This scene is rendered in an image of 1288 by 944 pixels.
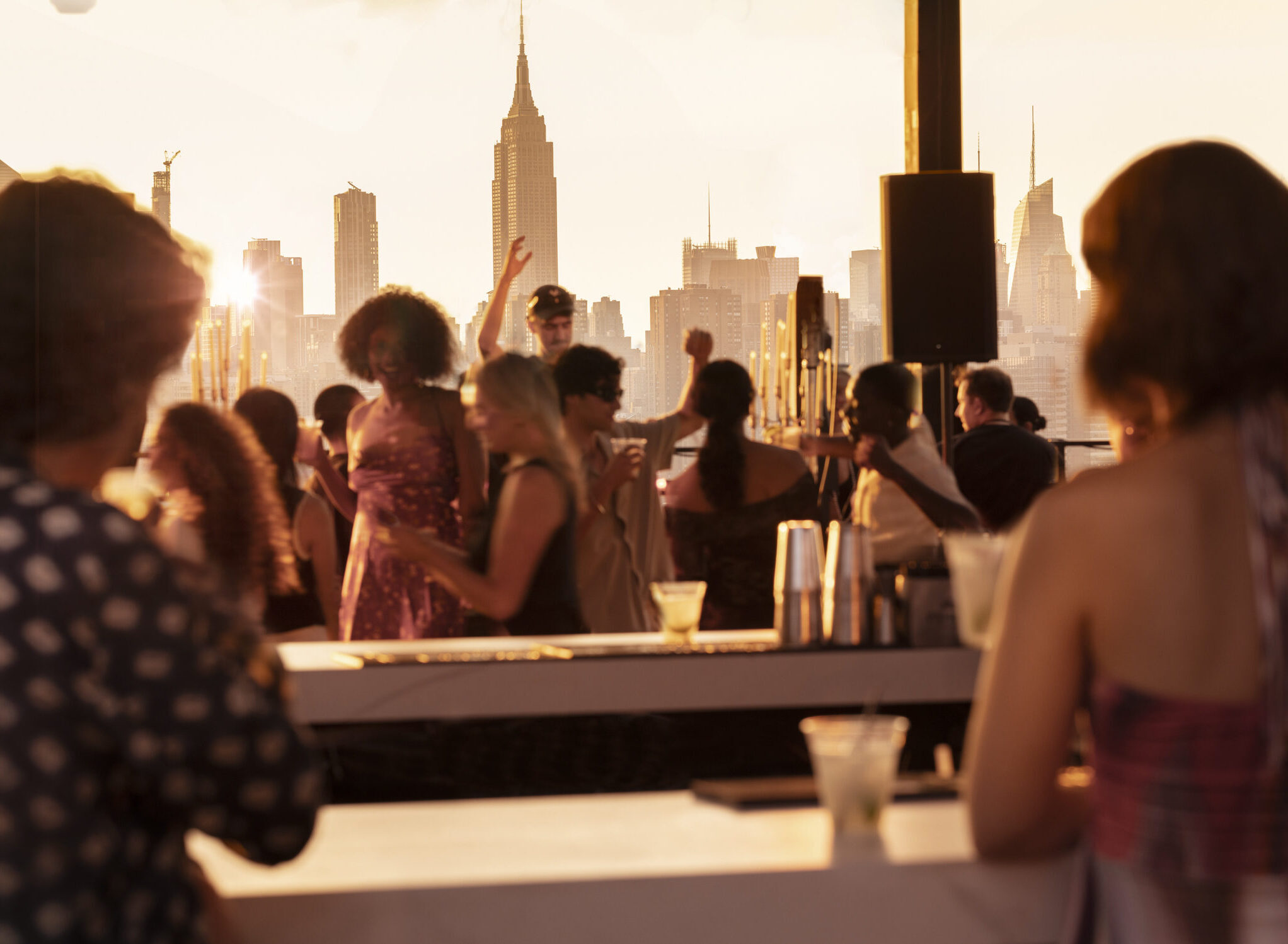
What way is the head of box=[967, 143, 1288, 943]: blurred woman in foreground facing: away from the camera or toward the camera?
away from the camera

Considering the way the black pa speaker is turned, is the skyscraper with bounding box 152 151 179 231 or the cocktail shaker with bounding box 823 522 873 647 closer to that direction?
the cocktail shaker

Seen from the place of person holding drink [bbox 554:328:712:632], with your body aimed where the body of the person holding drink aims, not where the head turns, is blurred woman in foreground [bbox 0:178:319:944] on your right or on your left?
on your right

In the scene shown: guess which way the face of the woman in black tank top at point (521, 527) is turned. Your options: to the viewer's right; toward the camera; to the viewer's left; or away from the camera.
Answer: to the viewer's left

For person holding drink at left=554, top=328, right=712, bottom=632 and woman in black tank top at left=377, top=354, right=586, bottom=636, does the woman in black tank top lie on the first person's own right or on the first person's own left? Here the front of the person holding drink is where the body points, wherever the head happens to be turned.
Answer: on the first person's own right

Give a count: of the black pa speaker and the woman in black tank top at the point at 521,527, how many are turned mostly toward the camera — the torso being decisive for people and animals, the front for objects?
1

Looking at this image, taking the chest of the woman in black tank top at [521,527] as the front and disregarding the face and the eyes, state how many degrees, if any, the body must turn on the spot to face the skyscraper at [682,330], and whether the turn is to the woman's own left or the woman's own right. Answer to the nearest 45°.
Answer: approximately 90° to the woman's own right

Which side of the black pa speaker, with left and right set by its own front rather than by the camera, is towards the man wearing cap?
right
